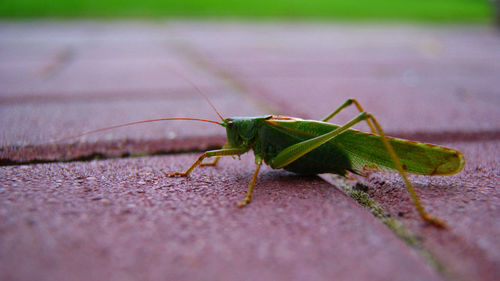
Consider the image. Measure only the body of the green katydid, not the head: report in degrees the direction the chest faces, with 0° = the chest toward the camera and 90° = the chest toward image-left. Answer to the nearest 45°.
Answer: approximately 90°
